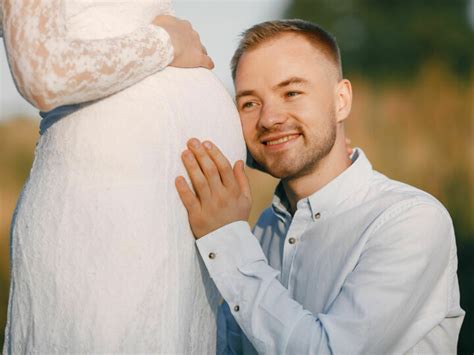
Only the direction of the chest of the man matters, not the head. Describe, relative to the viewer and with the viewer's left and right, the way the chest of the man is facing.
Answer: facing the viewer and to the left of the viewer

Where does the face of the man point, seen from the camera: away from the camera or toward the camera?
toward the camera

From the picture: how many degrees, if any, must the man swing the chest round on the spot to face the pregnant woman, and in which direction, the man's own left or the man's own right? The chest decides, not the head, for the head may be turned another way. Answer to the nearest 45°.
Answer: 0° — they already face them
